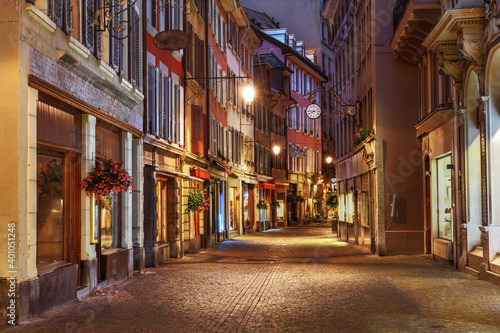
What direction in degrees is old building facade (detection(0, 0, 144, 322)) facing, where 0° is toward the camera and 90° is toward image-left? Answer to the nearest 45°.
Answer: approximately 315°

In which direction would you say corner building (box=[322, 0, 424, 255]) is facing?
to the viewer's left

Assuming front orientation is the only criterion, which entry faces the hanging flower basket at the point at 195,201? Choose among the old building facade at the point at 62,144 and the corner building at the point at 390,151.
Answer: the corner building

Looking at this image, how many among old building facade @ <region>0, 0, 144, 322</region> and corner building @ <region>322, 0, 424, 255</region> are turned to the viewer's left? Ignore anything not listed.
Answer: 1

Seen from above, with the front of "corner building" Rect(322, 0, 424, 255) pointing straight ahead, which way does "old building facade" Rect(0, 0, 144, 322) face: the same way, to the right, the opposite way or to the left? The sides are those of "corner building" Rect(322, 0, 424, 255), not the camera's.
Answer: the opposite way

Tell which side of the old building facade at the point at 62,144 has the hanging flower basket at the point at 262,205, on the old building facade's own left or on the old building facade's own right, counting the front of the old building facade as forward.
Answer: on the old building facade's own left

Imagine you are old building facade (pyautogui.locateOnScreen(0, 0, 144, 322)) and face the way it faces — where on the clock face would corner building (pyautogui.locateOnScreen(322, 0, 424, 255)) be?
The corner building is roughly at 9 o'clock from the old building facade.

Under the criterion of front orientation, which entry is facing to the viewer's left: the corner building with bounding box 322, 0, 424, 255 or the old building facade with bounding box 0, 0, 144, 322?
the corner building

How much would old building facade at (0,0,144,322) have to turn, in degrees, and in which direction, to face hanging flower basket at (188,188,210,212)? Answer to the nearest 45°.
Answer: approximately 135° to its left
